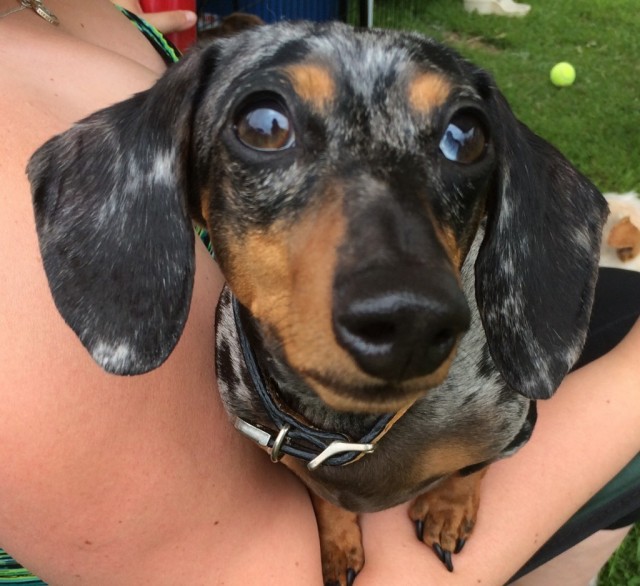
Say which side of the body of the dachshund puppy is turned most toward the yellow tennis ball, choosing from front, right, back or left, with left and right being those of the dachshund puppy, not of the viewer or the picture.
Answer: back

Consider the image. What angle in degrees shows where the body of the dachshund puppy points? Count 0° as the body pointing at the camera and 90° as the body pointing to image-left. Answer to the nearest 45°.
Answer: approximately 0°
